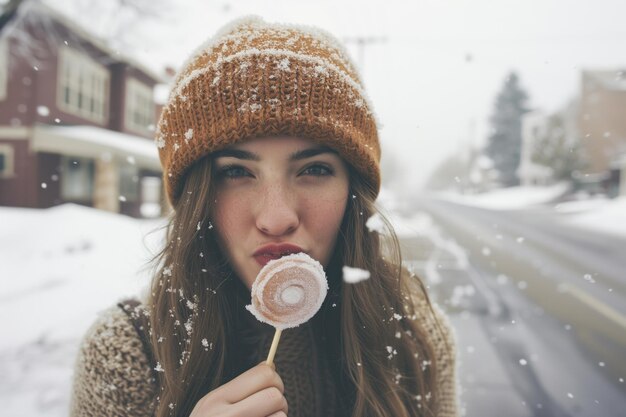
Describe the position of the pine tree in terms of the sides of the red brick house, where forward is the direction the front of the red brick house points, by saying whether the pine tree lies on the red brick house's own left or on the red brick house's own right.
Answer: on the red brick house's own left

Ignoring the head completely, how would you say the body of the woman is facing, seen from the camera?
toward the camera

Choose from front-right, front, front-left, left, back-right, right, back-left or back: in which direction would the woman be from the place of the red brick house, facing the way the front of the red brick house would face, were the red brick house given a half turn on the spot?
back-left

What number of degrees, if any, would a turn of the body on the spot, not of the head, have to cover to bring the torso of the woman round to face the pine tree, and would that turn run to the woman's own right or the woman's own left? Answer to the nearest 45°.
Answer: approximately 135° to the woman's own left

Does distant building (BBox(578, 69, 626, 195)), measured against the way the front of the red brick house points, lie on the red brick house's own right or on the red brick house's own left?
on the red brick house's own left
